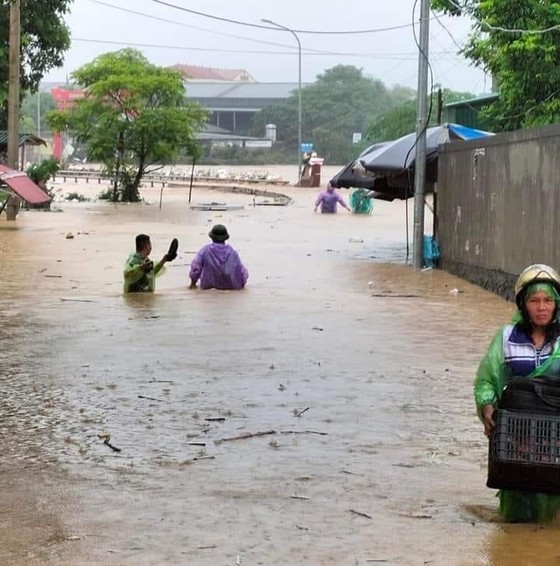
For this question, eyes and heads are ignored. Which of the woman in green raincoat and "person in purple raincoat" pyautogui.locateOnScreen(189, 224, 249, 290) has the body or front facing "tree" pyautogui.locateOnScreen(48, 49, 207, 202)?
the person in purple raincoat

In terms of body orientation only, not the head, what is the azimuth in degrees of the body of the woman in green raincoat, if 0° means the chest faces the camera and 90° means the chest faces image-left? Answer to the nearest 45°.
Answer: approximately 0°

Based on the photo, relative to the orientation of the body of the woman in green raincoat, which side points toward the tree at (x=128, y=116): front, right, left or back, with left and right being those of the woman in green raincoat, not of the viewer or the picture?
back

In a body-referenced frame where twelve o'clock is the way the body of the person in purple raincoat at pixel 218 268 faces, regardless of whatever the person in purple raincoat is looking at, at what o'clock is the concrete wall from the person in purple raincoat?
The concrete wall is roughly at 3 o'clock from the person in purple raincoat.

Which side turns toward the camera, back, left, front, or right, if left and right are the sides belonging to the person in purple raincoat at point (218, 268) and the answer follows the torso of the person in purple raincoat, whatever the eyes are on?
back

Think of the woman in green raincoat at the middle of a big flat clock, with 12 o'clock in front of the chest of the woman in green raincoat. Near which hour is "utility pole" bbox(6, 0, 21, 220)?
The utility pole is roughly at 5 o'clock from the woman in green raincoat.

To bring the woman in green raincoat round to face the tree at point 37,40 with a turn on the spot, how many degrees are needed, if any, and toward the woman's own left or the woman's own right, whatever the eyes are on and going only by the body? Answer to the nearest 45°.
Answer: approximately 135° to the woman's own right

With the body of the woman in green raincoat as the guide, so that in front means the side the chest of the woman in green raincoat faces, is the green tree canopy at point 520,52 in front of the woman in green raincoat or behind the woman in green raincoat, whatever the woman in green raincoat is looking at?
behind

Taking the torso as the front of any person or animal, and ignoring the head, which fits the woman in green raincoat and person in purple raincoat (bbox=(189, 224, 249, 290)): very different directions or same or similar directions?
very different directions

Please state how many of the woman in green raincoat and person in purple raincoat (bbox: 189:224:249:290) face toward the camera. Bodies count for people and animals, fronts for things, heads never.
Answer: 1

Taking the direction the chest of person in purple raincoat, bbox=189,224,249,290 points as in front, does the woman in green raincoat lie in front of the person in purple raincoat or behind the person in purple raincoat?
behind

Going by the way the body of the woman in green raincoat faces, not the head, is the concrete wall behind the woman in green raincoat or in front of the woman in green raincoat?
behind

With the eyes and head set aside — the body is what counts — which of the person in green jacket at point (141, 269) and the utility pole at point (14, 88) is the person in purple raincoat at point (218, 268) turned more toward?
the utility pole

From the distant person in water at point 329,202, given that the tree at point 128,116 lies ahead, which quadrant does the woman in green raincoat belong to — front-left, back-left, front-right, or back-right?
back-left
